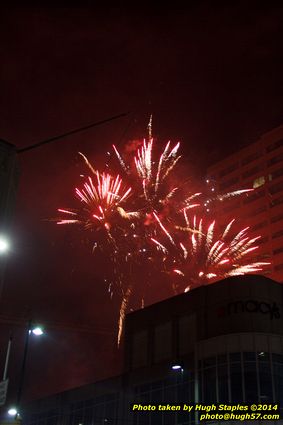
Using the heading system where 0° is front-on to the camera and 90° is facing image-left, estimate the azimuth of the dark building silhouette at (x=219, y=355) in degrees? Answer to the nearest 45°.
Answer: approximately 0°

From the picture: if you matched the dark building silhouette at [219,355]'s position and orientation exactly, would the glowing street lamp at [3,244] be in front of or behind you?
in front
